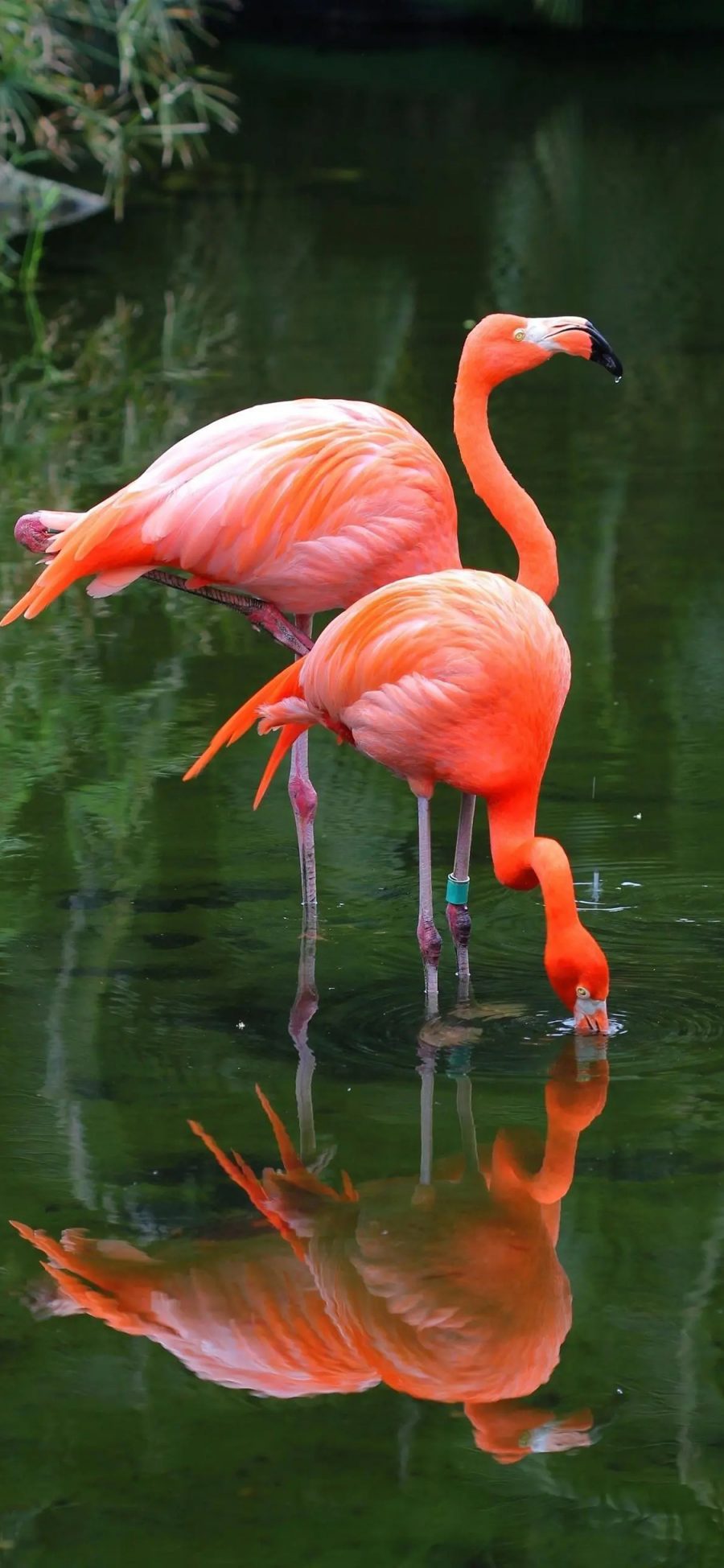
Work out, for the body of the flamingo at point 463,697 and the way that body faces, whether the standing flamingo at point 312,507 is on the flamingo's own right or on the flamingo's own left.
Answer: on the flamingo's own left

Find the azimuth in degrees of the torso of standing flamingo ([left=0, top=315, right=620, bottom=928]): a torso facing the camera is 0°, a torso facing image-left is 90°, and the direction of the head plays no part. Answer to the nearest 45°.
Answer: approximately 270°

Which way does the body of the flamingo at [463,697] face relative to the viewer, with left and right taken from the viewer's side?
facing to the right of the viewer

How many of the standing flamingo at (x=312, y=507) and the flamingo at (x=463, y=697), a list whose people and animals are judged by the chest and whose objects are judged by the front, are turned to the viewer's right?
2

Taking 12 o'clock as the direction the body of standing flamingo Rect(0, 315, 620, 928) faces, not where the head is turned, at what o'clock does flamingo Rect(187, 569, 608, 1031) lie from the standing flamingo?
The flamingo is roughly at 2 o'clock from the standing flamingo.
